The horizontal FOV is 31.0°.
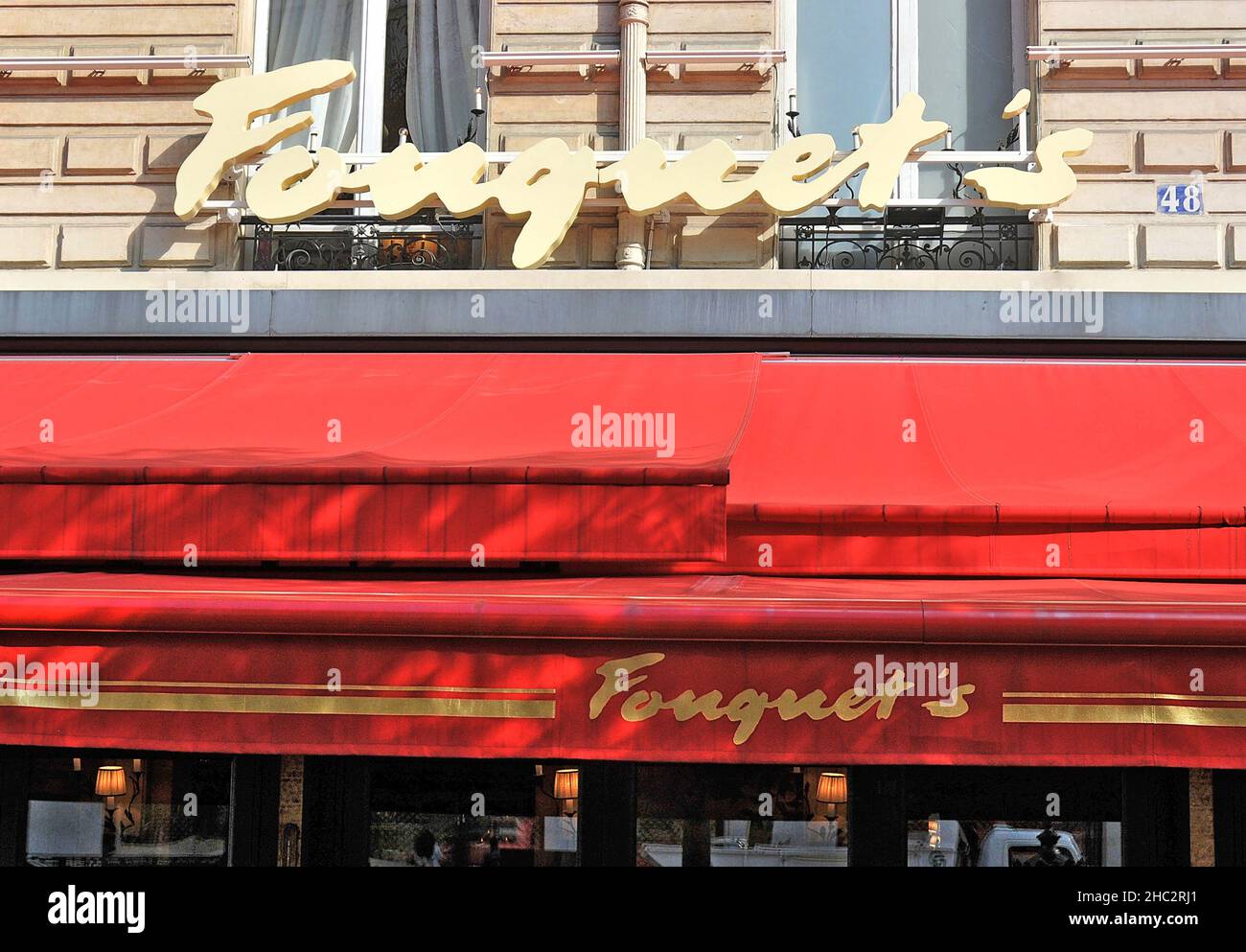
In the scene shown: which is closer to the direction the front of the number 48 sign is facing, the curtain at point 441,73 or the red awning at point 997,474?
the red awning

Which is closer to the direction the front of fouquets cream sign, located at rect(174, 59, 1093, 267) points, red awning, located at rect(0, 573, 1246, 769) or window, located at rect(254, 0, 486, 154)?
the red awning

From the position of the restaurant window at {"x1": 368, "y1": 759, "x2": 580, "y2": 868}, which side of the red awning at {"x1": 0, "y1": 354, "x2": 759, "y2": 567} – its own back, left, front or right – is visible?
back

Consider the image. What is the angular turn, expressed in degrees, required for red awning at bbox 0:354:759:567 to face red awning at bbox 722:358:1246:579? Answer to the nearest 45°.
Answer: approximately 90° to its left

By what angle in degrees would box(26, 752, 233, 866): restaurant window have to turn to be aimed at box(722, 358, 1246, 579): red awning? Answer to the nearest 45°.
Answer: approximately 45° to its left

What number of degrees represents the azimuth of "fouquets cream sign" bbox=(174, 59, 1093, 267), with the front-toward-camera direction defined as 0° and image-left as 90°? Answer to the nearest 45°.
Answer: approximately 0°

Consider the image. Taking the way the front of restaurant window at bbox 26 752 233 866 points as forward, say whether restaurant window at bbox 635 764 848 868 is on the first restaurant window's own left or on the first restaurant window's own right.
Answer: on the first restaurant window's own left

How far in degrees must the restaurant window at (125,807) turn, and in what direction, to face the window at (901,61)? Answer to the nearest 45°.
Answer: approximately 90° to its left
